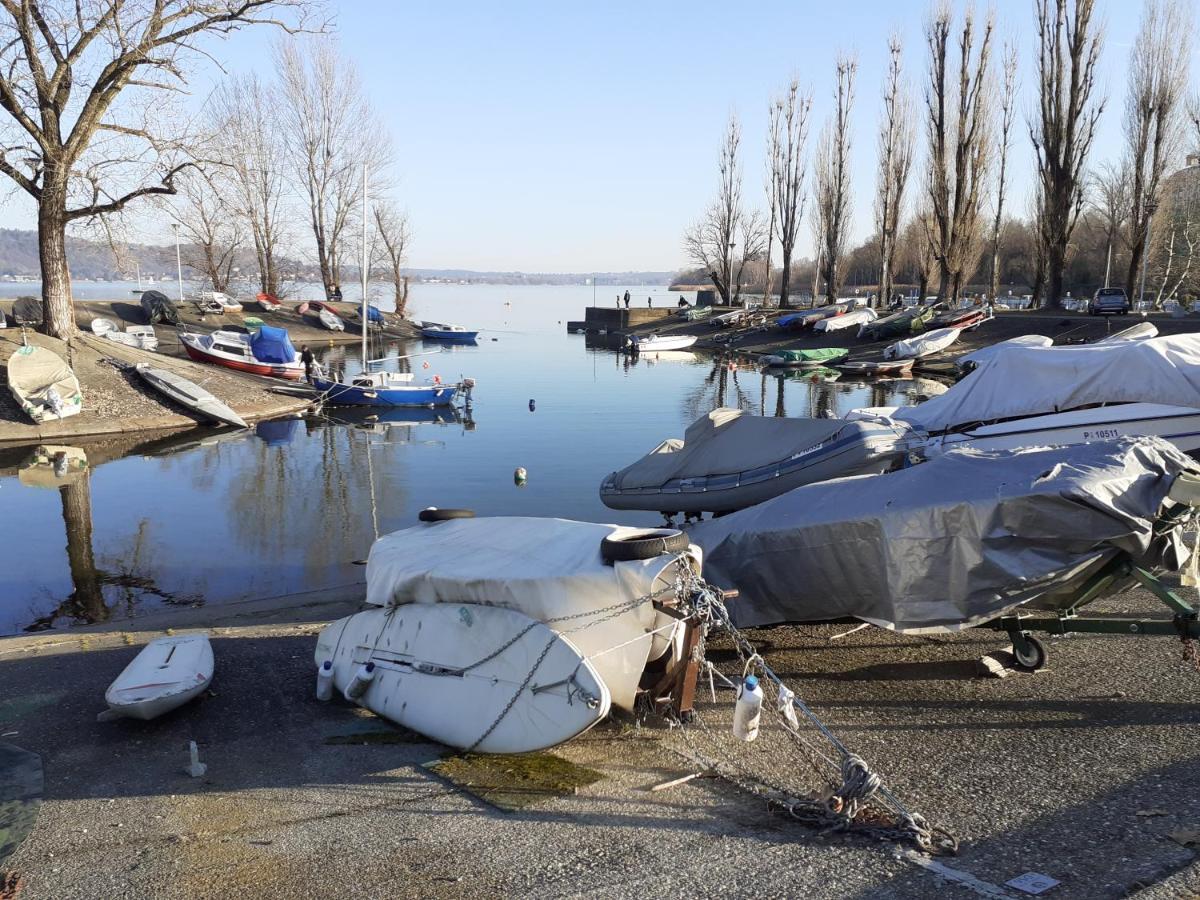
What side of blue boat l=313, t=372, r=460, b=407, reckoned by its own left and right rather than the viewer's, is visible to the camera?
left

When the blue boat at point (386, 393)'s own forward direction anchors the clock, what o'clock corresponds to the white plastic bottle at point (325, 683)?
The white plastic bottle is roughly at 9 o'clock from the blue boat.

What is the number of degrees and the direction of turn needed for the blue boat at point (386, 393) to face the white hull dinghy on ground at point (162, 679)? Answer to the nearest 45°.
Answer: approximately 90° to its left

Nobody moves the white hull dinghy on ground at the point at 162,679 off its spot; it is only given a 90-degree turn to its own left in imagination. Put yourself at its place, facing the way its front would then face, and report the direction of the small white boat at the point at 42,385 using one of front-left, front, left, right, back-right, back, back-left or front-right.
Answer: back-left

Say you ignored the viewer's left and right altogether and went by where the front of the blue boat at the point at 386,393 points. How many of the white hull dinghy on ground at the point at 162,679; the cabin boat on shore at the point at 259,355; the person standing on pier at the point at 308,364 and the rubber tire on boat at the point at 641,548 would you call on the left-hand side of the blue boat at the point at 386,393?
2

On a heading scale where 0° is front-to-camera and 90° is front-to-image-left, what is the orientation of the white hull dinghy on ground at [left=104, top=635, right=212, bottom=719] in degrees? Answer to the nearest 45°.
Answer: approximately 45°
